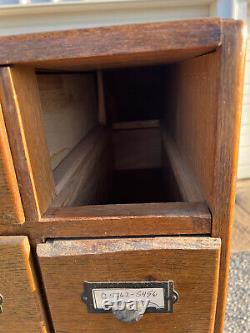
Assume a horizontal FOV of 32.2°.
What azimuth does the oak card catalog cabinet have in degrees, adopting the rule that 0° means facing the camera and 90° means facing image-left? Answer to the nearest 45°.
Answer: approximately 0°
